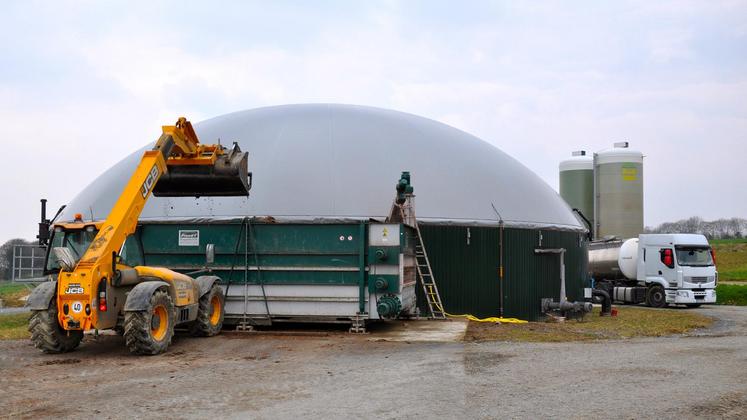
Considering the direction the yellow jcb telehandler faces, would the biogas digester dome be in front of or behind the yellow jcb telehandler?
in front

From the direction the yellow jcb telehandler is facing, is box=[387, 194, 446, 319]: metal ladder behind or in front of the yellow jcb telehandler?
in front

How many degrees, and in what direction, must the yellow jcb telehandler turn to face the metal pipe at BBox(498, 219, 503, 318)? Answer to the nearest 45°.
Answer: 0° — it already faces it

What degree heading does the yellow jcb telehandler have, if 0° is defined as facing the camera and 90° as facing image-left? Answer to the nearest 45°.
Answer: approximately 225°
